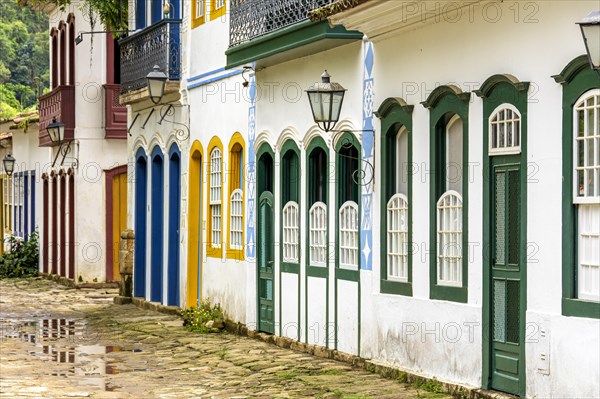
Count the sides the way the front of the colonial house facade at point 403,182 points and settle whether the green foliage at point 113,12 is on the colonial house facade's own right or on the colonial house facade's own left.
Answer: on the colonial house facade's own right

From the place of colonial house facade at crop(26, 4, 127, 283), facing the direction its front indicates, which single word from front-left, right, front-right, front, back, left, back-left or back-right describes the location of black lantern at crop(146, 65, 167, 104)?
front-left

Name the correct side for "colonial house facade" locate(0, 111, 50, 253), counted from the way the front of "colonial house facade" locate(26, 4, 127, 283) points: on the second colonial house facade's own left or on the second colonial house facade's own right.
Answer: on the second colonial house facade's own right

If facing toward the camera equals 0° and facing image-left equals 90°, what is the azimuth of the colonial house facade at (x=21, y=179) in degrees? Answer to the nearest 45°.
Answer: approximately 45°

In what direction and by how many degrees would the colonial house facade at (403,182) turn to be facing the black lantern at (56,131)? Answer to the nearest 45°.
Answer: approximately 90° to its right

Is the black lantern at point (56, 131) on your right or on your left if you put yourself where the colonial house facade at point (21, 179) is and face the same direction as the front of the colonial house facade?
on your left

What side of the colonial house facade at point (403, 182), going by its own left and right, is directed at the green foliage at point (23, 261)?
right

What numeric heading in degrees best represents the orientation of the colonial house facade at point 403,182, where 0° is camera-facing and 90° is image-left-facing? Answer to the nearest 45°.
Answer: approximately 45°
